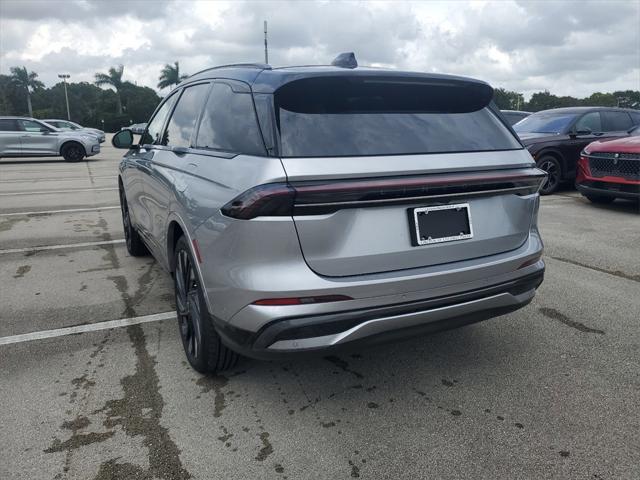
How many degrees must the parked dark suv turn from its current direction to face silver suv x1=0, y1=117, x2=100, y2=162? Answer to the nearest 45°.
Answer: approximately 45° to its right

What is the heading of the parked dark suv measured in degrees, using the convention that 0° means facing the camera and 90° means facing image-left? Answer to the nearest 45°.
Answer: approximately 45°

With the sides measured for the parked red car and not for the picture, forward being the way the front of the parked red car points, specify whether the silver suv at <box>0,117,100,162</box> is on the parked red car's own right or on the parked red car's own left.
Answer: on the parked red car's own right

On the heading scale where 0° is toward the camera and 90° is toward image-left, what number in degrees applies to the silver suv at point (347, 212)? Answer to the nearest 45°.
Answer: approximately 135°

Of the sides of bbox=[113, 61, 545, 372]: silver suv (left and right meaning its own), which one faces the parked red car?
right

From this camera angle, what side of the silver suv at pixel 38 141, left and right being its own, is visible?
right

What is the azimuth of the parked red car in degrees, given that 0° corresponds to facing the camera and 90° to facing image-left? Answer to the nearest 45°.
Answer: approximately 45°

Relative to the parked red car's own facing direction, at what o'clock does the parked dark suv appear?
The parked dark suv is roughly at 4 o'clock from the parked red car.

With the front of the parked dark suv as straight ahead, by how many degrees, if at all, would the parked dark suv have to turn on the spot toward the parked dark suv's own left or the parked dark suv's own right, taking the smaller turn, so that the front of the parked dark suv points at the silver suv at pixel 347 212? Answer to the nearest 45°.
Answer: approximately 45° to the parked dark suv's own left
